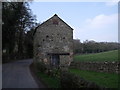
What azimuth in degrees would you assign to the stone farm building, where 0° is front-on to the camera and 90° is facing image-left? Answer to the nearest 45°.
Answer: approximately 0°

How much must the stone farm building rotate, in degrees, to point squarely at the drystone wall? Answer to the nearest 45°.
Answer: approximately 90° to its left
